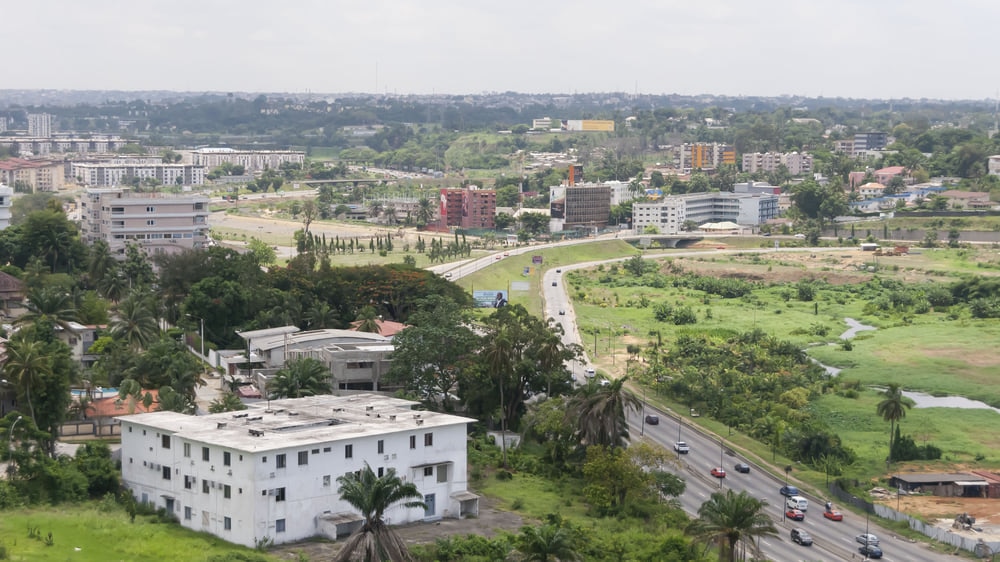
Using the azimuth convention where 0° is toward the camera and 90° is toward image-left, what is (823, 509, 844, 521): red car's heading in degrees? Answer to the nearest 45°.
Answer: approximately 135°

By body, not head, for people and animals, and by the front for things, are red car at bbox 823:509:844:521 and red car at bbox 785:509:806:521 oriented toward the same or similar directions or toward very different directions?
same or similar directions

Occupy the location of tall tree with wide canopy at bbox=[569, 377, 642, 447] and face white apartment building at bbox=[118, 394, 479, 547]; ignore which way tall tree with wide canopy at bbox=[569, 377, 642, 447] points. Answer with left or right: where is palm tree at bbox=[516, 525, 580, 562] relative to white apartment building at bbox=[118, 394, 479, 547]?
left

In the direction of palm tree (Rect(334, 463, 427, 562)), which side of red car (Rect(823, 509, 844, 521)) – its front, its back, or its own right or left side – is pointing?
left

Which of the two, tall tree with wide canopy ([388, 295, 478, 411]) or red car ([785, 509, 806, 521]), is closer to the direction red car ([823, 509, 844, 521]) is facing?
the tall tree with wide canopy

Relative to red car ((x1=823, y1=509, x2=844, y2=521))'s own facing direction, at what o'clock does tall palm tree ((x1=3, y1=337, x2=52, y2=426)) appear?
The tall palm tree is roughly at 10 o'clock from the red car.

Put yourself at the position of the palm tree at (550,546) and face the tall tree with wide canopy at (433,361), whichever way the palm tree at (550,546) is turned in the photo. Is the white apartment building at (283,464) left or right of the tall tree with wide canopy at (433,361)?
left

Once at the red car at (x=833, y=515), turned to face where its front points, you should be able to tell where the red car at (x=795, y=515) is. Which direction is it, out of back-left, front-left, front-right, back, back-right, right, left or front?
left

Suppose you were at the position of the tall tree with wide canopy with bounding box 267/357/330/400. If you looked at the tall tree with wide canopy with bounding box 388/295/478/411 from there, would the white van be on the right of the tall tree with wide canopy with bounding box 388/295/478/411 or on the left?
right
